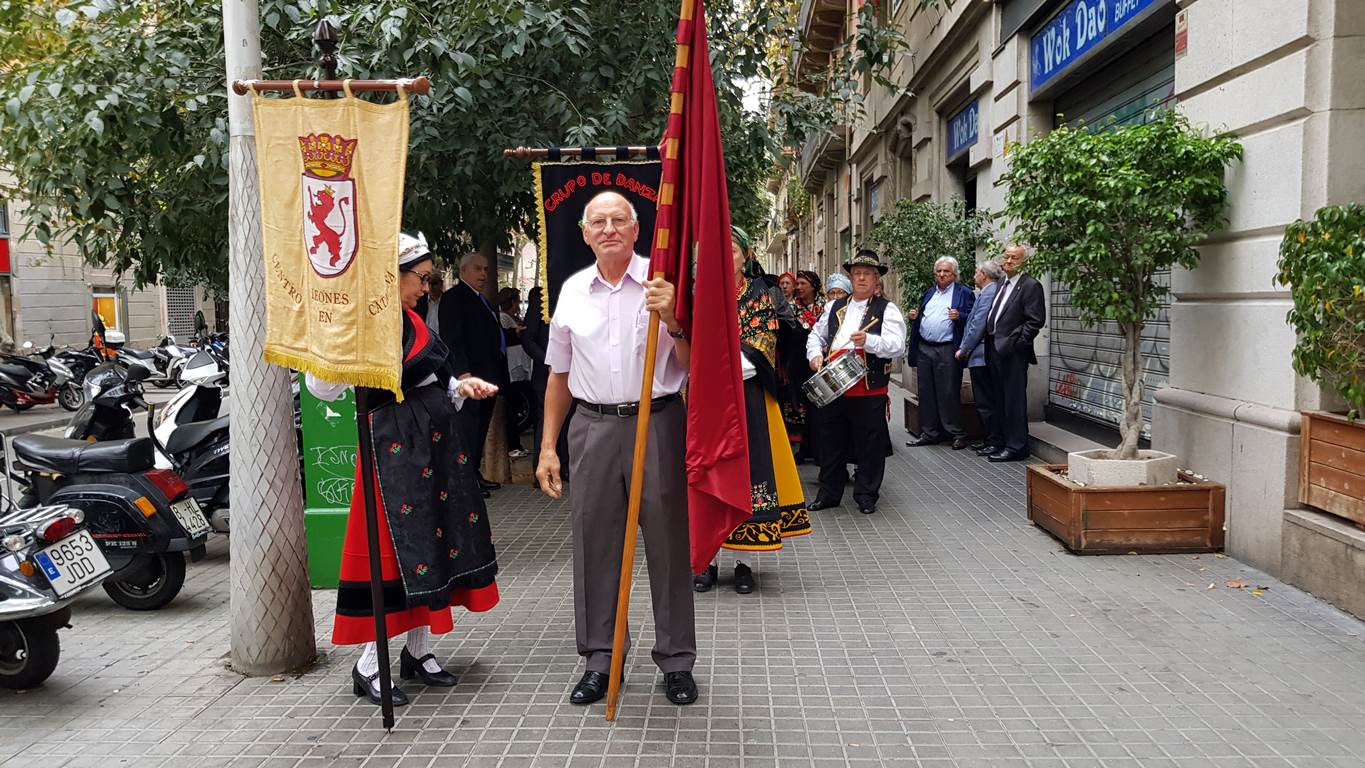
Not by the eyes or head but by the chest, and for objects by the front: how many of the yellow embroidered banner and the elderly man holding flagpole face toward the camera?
2

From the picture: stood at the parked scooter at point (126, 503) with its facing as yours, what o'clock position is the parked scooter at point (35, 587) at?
the parked scooter at point (35, 587) is roughly at 8 o'clock from the parked scooter at point (126, 503).

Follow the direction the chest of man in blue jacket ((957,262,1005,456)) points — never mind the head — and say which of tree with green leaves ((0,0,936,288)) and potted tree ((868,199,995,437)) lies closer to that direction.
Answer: the tree with green leaves

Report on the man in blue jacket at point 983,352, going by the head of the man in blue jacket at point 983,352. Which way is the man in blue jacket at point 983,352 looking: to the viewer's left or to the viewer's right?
to the viewer's left

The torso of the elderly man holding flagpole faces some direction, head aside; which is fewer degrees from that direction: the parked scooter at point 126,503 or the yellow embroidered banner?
the yellow embroidered banner

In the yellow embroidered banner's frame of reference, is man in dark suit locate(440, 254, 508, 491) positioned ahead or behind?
behind

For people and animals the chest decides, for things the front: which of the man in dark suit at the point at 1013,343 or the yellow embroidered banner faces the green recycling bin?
the man in dark suit

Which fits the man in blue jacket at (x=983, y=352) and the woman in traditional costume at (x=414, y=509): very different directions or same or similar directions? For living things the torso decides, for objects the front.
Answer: very different directions

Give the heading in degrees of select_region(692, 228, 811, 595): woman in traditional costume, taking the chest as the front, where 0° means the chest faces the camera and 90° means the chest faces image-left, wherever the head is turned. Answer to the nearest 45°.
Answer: approximately 0°

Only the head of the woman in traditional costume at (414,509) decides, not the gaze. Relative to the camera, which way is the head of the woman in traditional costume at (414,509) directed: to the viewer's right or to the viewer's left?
to the viewer's right

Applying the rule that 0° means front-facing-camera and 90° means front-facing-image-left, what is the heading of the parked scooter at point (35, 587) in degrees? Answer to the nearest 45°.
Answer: approximately 135°

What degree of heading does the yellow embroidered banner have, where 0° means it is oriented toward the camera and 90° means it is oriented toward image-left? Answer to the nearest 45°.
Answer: approximately 0°
